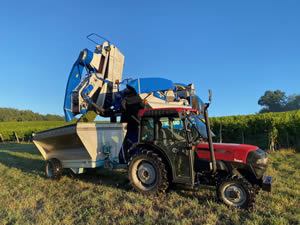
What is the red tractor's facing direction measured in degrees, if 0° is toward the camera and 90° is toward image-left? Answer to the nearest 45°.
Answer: approximately 315°
